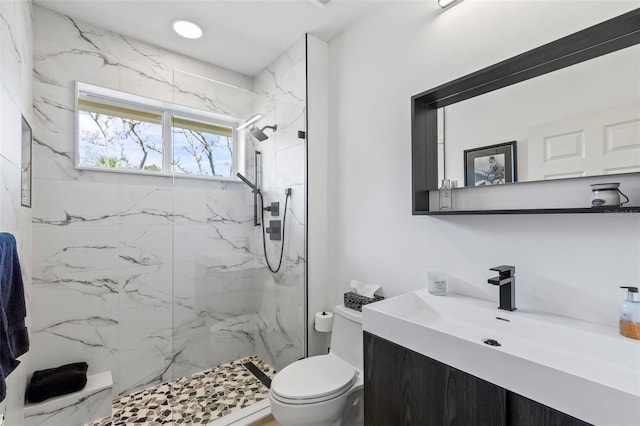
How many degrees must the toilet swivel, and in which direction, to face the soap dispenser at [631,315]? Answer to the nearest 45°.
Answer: approximately 90° to its left

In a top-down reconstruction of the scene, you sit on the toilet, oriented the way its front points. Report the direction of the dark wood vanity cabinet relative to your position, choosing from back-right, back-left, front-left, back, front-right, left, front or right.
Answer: left

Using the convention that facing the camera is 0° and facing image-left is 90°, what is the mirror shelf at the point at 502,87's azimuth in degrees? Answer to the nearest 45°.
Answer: approximately 45°
